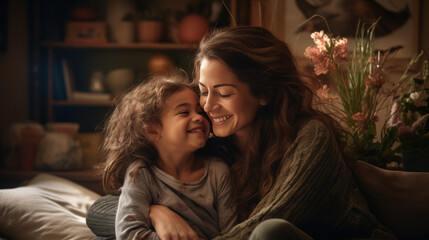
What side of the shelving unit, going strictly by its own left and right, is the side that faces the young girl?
front

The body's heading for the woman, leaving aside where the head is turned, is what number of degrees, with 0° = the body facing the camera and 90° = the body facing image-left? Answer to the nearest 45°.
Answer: approximately 45°

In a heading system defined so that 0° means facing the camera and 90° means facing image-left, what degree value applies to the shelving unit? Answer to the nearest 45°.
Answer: approximately 0°

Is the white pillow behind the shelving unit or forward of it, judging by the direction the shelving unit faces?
forward

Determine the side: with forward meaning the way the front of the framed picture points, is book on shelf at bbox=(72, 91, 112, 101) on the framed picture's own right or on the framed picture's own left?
on the framed picture's own right

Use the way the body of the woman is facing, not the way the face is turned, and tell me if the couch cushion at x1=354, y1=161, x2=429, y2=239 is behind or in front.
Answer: behind

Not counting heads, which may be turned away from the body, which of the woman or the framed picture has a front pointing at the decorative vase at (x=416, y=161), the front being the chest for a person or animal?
the framed picture

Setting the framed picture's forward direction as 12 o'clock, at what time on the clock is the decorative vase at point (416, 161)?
The decorative vase is roughly at 12 o'clock from the framed picture.

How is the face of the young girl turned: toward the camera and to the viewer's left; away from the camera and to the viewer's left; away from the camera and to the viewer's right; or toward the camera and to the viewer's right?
toward the camera and to the viewer's right

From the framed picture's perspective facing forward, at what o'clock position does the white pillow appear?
The white pillow is roughly at 1 o'clock from the framed picture.

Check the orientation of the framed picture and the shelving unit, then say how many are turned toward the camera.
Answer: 2

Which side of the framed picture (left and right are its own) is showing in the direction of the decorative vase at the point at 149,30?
right

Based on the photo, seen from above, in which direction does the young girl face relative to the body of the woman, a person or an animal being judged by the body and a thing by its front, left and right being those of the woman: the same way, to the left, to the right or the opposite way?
to the left

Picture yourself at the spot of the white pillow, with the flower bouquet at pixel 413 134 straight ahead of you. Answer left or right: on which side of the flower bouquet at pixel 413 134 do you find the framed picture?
left
